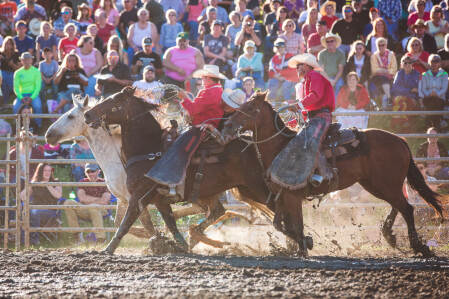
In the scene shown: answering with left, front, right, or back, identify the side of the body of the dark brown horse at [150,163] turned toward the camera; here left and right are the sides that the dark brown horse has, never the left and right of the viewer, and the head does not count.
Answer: left

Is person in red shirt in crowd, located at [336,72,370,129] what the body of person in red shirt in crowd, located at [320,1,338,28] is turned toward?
yes

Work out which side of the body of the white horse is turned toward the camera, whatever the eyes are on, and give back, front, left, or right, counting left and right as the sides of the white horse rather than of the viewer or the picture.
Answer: left

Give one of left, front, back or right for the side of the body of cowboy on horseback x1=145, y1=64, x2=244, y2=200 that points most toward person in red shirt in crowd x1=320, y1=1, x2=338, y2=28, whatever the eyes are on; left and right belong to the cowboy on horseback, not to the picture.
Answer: right

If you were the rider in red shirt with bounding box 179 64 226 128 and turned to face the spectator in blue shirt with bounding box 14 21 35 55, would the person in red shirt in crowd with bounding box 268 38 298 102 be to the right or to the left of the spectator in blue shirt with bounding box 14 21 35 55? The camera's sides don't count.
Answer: right

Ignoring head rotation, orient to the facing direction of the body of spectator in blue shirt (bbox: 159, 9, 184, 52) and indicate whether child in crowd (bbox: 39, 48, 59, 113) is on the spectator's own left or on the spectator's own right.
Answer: on the spectator's own right

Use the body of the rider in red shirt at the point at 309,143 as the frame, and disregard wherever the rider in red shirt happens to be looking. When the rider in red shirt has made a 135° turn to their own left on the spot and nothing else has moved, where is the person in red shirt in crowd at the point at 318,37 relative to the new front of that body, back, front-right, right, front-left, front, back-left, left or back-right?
back-left

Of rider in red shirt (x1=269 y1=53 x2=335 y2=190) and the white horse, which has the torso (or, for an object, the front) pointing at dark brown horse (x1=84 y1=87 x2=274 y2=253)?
the rider in red shirt
